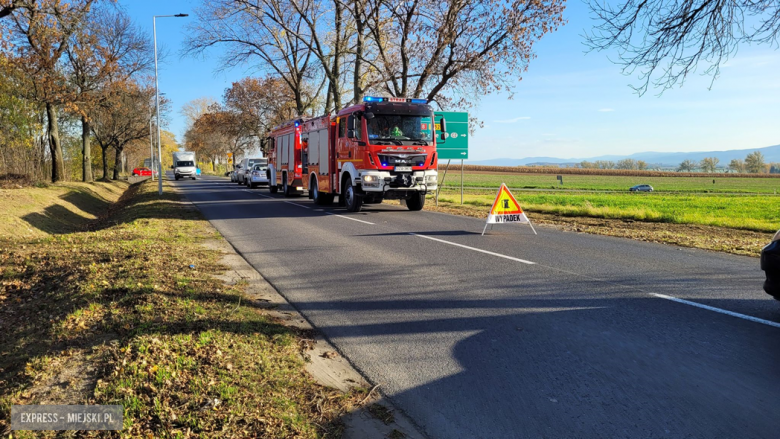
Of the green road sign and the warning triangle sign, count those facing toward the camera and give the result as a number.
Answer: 2

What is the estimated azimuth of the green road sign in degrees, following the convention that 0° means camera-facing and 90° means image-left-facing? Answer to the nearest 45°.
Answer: approximately 0°

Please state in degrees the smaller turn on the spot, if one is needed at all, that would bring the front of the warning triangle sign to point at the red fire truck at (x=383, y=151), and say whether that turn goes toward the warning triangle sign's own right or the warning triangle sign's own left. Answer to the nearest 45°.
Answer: approximately 135° to the warning triangle sign's own right

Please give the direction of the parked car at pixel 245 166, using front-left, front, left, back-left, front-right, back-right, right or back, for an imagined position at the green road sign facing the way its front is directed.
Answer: back-right

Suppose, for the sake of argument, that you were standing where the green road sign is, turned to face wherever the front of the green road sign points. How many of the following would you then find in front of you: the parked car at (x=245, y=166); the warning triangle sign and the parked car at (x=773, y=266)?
2

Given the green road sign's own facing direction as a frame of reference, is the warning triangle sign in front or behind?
in front

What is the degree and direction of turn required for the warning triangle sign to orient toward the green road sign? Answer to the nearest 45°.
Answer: approximately 180°

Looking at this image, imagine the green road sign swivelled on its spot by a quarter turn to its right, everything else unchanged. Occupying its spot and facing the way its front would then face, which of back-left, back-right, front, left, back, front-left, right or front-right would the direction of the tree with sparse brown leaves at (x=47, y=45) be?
front

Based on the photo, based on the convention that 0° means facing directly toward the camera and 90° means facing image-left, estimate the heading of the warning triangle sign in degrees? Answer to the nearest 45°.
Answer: approximately 0°
